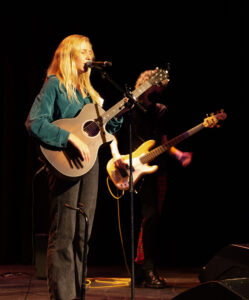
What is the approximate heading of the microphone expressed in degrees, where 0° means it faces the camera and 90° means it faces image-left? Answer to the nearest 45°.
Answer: approximately 90°
